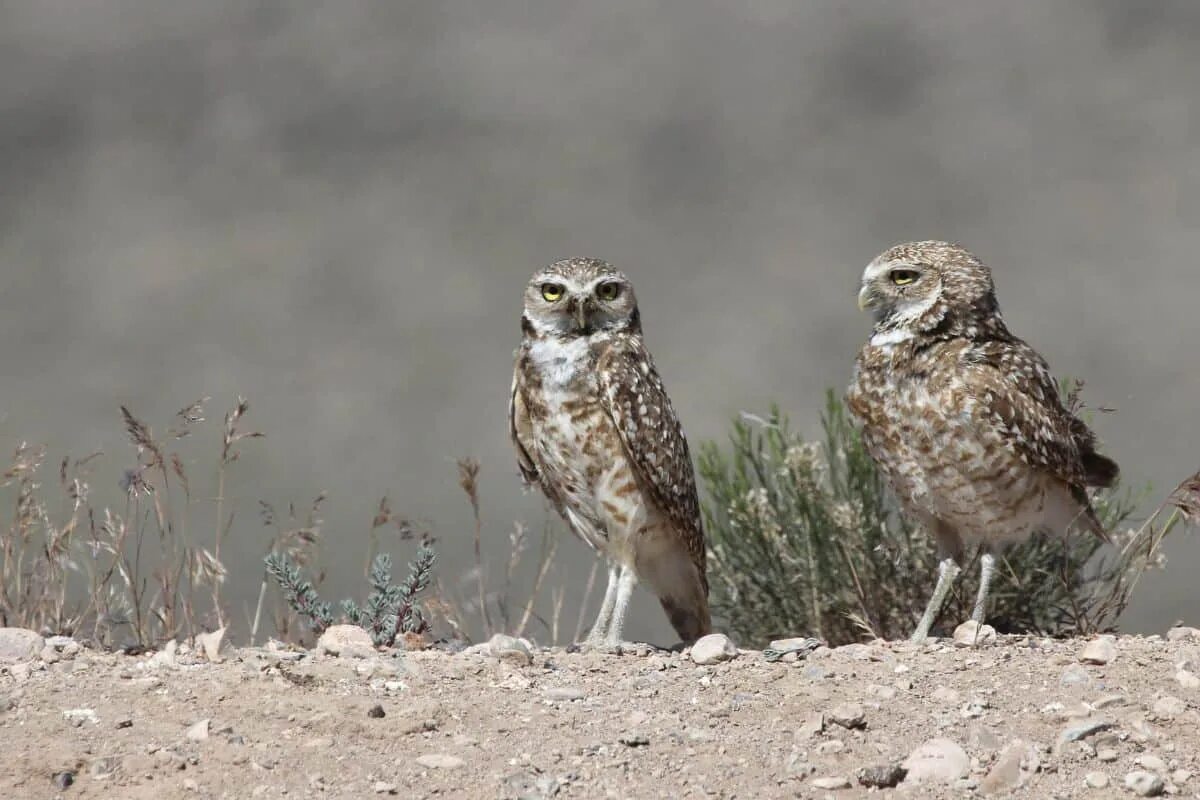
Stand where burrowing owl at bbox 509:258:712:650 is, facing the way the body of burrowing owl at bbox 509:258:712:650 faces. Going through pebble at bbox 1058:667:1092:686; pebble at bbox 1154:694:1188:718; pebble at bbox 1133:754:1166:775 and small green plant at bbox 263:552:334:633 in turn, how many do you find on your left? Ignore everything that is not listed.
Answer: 3

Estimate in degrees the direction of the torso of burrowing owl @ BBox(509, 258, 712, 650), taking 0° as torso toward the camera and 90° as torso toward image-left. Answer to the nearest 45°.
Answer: approximately 45°

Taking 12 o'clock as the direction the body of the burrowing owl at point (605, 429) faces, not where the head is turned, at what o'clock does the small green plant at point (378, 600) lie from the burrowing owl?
The small green plant is roughly at 1 o'clock from the burrowing owl.

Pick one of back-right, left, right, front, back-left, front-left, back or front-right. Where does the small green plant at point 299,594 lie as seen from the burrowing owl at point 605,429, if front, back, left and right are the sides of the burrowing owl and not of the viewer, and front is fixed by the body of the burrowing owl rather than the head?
front-right

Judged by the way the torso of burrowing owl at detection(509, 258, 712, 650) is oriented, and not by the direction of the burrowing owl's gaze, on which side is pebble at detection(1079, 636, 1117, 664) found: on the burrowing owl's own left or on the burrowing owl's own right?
on the burrowing owl's own left

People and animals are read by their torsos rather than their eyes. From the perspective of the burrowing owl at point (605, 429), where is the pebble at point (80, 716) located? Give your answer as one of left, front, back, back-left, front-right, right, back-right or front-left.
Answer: front

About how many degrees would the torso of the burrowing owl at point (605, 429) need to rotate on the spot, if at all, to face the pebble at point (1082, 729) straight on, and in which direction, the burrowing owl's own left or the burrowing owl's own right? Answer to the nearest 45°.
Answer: approximately 90° to the burrowing owl's own left

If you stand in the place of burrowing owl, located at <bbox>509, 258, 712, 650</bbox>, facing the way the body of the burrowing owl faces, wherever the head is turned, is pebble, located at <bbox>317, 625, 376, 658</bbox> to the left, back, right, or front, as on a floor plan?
front

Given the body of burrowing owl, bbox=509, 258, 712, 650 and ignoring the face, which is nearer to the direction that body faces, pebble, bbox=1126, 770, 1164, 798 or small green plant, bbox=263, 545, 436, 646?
the small green plant

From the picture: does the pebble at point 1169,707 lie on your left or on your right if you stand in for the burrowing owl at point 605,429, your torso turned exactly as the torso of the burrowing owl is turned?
on your left

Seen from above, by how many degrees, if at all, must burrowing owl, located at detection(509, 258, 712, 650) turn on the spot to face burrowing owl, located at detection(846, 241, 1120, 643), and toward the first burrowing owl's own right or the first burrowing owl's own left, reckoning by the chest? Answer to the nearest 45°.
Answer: approximately 135° to the first burrowing owl's own left

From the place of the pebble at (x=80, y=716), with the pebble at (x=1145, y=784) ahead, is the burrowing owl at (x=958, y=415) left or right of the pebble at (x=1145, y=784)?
left

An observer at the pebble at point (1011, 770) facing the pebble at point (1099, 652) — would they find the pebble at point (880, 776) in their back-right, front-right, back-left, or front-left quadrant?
back-left

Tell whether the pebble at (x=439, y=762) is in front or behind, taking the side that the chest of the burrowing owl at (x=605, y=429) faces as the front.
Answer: in front

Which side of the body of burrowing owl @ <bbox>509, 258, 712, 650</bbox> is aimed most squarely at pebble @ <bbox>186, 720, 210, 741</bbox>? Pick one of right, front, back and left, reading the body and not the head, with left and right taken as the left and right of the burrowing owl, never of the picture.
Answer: front

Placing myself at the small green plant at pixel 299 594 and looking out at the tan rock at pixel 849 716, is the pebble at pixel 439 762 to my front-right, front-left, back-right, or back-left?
front-right

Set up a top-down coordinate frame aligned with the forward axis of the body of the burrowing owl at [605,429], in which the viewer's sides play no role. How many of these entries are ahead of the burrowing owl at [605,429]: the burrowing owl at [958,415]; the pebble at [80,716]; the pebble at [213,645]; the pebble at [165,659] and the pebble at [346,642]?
4

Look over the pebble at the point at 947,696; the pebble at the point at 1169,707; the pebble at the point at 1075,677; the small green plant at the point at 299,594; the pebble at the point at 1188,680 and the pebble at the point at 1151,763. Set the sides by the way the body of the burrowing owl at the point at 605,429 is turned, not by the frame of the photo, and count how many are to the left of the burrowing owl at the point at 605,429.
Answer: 5

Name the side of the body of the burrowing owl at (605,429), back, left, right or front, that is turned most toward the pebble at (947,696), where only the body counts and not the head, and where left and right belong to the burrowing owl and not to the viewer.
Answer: left
